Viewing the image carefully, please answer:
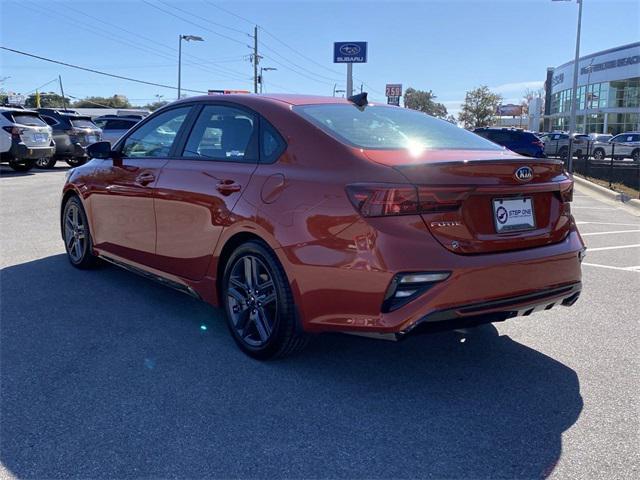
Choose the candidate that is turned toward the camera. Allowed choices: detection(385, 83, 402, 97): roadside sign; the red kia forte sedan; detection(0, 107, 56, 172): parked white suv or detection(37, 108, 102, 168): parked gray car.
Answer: the roadside sign

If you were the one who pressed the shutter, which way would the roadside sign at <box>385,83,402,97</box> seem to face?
facing the viewer

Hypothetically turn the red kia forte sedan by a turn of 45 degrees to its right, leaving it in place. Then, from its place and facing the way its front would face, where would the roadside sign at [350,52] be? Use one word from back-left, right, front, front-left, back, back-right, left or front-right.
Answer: front

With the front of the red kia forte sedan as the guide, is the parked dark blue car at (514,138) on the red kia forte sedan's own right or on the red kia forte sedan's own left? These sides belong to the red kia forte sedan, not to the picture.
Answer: on the red kia forte sedan's own right

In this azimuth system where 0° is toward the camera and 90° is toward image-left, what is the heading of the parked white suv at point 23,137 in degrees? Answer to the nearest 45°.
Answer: approximately 135°

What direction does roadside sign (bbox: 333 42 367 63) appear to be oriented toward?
toward the camera

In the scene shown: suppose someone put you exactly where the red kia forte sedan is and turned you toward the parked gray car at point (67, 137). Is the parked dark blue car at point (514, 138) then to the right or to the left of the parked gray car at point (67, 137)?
right

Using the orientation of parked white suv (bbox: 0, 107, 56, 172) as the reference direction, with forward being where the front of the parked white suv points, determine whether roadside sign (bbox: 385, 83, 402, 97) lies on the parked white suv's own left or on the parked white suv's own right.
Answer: on the parked white suv's own right

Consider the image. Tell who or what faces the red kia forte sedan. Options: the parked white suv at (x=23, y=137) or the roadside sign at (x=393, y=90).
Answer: the roadside sign

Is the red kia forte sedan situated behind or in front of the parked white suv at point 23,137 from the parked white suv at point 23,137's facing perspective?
behind
